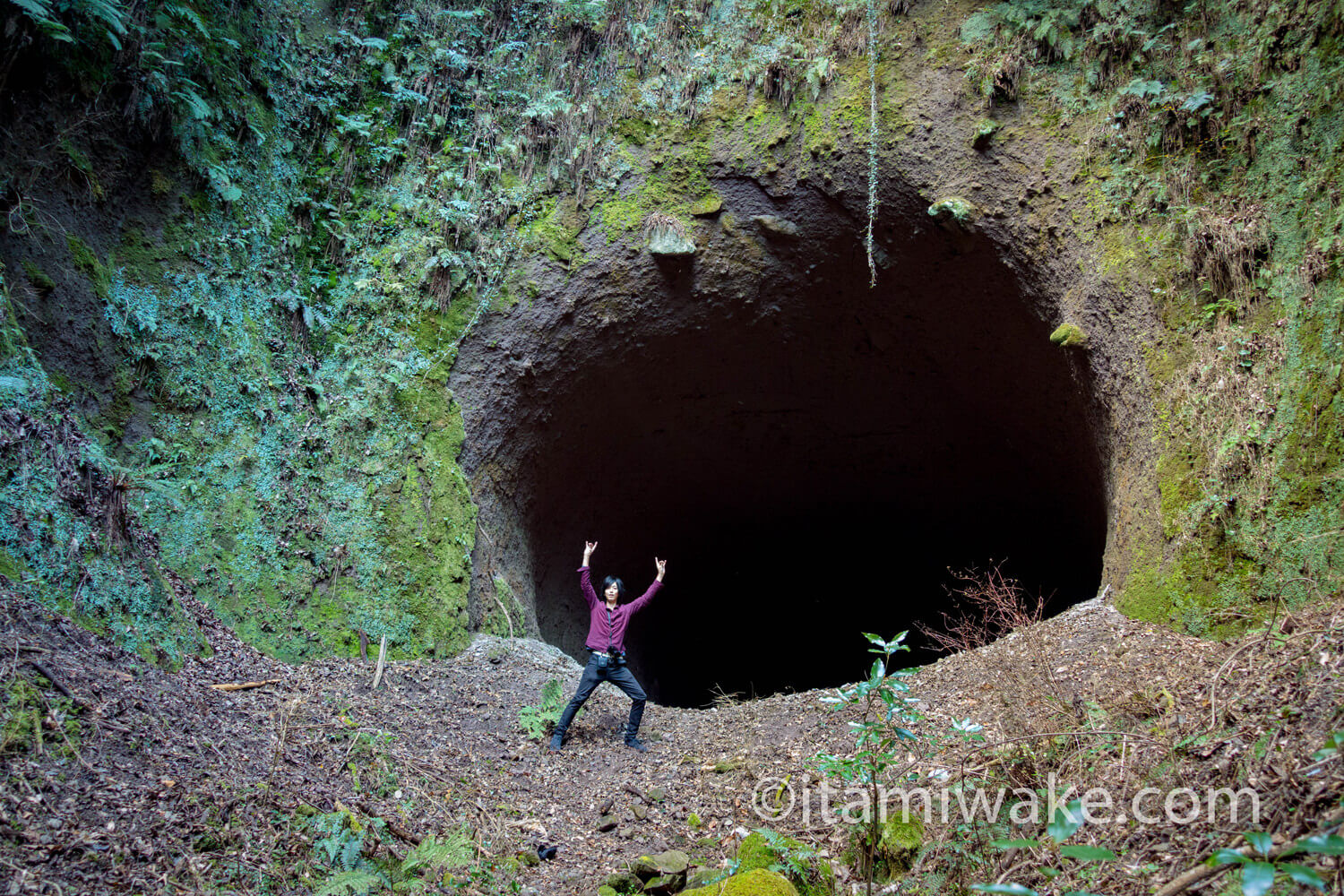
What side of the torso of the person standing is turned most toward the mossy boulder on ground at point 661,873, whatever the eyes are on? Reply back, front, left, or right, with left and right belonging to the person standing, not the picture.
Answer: front

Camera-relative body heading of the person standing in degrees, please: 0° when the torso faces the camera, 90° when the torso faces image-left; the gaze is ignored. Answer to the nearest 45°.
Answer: approximately 0°

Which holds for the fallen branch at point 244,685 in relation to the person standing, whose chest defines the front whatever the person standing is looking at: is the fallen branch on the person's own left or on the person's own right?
on the person's own right

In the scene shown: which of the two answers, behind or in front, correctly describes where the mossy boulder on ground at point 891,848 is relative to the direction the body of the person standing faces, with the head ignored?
in front

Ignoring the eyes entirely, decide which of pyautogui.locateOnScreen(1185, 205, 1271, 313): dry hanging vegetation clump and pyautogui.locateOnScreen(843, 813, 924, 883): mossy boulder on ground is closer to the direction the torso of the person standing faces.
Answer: the mossy boulder on ground

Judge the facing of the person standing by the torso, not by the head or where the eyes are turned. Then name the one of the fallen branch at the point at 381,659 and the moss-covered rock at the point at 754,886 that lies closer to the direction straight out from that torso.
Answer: the moss-covered rock

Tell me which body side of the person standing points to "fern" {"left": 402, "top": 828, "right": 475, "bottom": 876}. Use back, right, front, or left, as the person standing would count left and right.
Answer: front

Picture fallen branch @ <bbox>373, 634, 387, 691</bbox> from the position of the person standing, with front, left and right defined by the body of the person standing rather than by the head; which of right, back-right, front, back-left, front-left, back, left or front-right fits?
right

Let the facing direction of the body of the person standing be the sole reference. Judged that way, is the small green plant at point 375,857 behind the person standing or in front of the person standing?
in front
